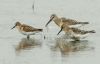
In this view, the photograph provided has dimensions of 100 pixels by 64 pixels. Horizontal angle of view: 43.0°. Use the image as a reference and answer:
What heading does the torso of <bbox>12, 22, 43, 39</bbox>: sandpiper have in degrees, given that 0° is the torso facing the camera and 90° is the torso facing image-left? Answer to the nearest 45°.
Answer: approximately 90°

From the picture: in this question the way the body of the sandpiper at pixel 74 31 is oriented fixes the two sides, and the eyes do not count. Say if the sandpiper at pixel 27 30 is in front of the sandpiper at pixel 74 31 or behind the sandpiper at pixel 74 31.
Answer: in front

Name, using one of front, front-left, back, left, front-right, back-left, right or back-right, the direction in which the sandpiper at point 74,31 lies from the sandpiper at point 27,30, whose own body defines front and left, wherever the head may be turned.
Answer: back

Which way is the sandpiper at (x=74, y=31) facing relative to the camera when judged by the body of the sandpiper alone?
to the viewer's left

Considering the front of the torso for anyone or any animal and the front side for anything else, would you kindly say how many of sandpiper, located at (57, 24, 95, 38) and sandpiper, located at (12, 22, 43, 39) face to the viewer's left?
2
